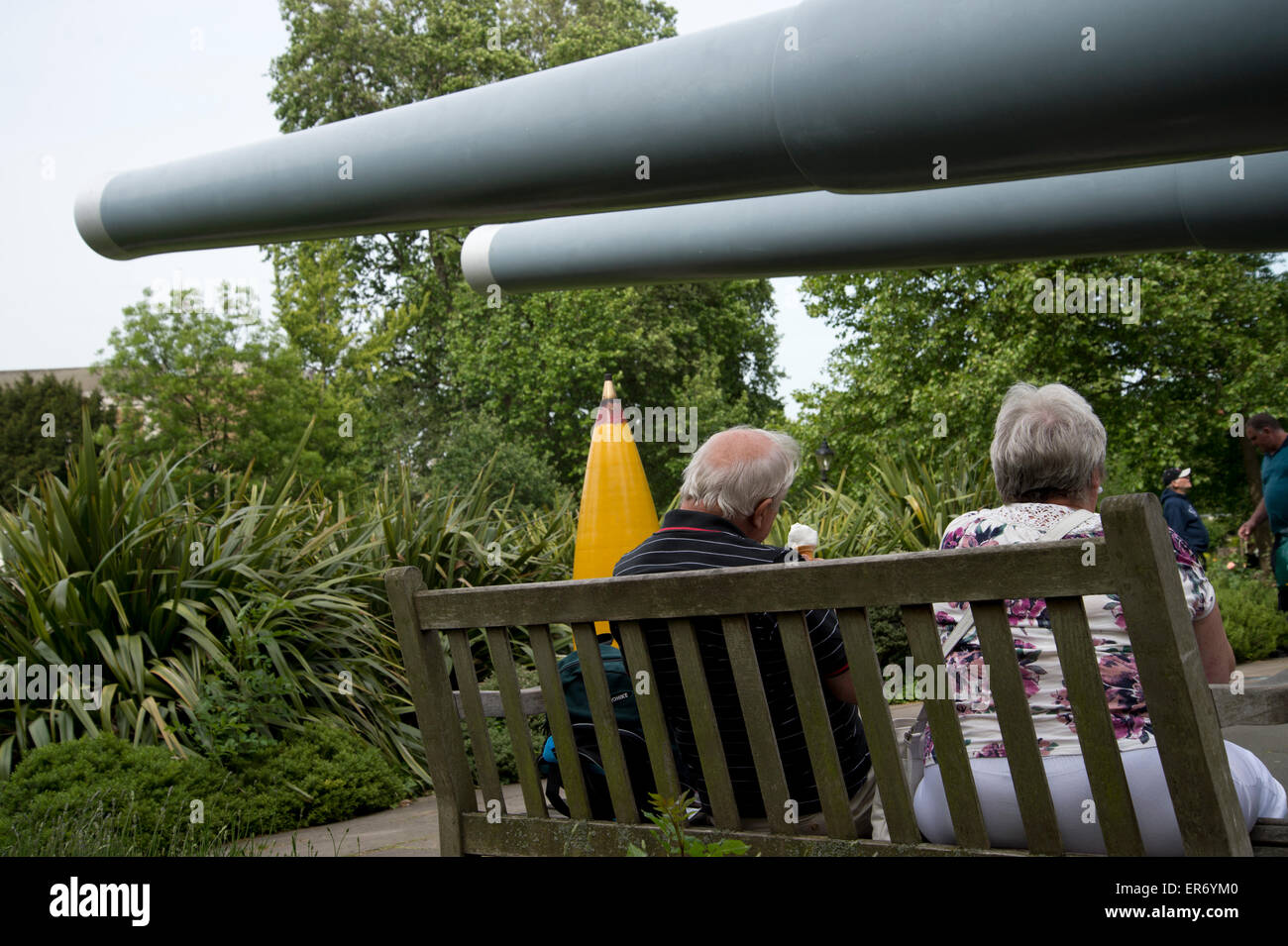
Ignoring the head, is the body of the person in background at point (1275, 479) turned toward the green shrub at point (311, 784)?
no

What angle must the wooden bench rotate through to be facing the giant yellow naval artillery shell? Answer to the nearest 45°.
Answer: approximately 45° to its left

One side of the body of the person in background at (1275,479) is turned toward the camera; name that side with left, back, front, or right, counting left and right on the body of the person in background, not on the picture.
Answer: left

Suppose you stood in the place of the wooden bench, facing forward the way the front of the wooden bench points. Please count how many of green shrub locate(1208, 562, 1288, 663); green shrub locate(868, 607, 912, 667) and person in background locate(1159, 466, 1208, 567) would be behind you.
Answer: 0

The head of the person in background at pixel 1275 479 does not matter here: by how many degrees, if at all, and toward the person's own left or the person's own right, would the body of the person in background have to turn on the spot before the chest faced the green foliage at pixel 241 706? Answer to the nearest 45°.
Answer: approximately 45° to the person's own left

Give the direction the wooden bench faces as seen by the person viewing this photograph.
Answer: facing away from the viewer and to the right of the viewer

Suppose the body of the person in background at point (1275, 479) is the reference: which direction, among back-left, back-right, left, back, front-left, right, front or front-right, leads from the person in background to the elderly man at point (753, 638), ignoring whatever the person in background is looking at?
left

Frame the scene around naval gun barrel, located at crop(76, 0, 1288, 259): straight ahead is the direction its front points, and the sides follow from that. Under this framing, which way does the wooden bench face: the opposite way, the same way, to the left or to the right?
to the right

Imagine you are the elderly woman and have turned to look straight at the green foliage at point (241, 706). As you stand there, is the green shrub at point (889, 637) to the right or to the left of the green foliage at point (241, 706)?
right

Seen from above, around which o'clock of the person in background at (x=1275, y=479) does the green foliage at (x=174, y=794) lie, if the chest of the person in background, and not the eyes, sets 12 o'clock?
The green foliage is roughly at 10 o'clock from the person in background.

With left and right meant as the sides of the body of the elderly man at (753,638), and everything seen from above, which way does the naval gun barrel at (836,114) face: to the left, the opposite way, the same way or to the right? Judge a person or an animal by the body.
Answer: to the left

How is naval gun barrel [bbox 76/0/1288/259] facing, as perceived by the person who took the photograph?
facing away from the viewer and to the left of the viewer

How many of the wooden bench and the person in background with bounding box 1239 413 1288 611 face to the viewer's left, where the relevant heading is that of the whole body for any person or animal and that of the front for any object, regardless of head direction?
1

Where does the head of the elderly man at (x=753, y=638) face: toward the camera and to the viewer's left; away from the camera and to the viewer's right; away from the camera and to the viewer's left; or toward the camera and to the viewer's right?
away from the camera and to the viewer's right

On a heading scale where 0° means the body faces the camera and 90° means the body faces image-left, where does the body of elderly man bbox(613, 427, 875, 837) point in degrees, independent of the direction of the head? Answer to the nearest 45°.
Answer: approximately 225°
